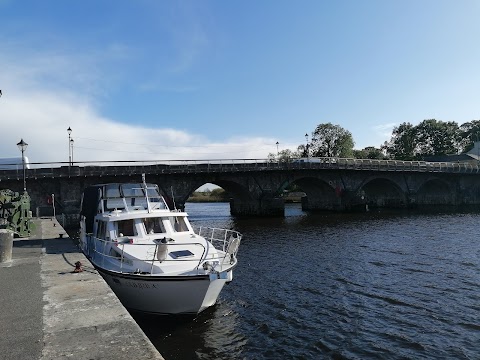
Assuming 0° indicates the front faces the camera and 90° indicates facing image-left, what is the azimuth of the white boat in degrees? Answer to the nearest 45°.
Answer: approximately 315°
